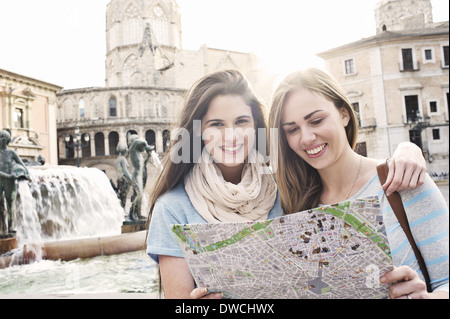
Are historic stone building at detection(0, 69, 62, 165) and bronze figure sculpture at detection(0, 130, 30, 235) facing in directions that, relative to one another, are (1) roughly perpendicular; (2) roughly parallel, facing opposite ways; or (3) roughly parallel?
roughly parallel

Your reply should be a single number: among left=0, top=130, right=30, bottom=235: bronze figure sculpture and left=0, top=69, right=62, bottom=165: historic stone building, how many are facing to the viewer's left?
0

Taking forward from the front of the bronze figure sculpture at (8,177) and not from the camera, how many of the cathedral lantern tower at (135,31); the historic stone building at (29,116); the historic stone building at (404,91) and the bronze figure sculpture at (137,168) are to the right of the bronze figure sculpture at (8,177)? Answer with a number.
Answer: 0

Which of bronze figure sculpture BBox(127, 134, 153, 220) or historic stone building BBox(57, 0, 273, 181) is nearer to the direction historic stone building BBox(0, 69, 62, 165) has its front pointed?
the bronze figure sculpture

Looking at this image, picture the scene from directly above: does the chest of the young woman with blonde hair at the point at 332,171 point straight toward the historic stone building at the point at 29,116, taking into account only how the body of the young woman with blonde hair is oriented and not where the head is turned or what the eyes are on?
no

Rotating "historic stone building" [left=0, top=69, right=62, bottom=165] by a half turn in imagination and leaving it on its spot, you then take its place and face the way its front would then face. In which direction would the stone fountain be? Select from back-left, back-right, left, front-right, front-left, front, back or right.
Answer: back-left

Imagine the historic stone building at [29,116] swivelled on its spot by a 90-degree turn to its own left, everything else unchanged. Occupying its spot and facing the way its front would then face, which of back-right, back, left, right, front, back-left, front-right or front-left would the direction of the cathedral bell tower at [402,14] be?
front-right

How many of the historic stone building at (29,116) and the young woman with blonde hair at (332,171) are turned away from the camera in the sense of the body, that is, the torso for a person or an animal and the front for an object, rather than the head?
0

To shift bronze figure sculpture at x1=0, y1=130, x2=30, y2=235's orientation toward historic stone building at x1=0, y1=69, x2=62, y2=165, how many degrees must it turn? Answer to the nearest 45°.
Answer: approximately 135° to its left

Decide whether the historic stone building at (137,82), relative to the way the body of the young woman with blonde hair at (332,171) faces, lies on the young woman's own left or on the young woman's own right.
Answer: on the young woman's own right

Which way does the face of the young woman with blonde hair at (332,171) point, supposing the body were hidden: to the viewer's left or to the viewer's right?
to the viewer's left

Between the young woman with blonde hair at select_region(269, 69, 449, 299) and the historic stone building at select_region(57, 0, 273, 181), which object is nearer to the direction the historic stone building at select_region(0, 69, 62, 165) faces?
the young woman with blonde hair

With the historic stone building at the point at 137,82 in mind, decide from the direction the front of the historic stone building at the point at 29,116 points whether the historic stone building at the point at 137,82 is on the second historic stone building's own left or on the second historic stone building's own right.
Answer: on the second historic stone building's own left

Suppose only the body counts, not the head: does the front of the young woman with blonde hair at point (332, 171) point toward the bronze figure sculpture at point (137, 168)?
no

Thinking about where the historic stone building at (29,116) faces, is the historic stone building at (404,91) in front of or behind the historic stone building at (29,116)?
in front

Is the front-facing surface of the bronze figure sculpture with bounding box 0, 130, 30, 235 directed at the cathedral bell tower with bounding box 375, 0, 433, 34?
no

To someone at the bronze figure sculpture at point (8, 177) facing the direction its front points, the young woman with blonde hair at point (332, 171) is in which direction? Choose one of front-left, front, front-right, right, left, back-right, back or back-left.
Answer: front-right

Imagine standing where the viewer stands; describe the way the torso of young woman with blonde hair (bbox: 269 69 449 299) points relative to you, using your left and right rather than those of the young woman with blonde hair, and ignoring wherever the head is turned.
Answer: facing the viewer and to the left of the viewer
